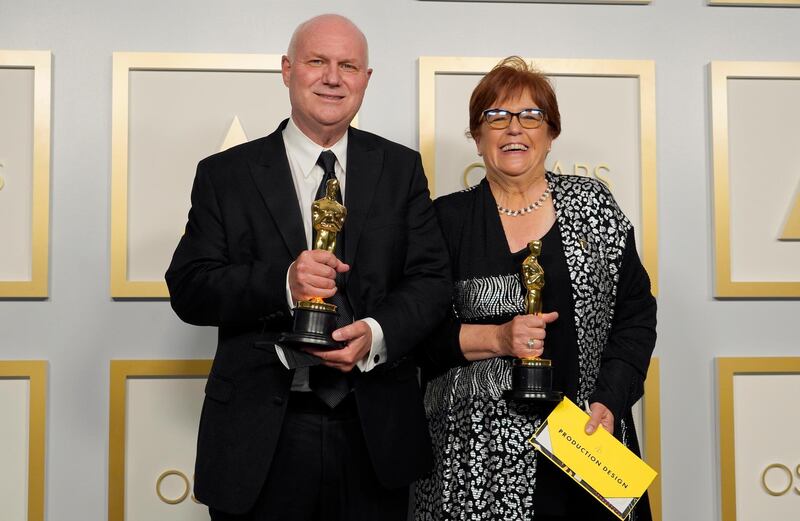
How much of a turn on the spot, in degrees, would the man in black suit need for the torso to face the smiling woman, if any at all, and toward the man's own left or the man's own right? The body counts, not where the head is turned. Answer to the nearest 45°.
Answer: approximately 90° to the man's own left

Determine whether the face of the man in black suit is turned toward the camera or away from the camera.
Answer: toward the camera

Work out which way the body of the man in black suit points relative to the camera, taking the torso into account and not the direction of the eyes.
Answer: toward the camera

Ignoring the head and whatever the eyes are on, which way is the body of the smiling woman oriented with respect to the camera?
toward the camera

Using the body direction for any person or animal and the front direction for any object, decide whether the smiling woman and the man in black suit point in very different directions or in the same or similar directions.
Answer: same or similar directions

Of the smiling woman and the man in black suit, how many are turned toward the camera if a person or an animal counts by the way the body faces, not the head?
2

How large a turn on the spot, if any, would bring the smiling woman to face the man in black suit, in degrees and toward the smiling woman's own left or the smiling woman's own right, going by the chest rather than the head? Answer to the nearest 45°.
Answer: approximately 45° to the smiling woman's own right
